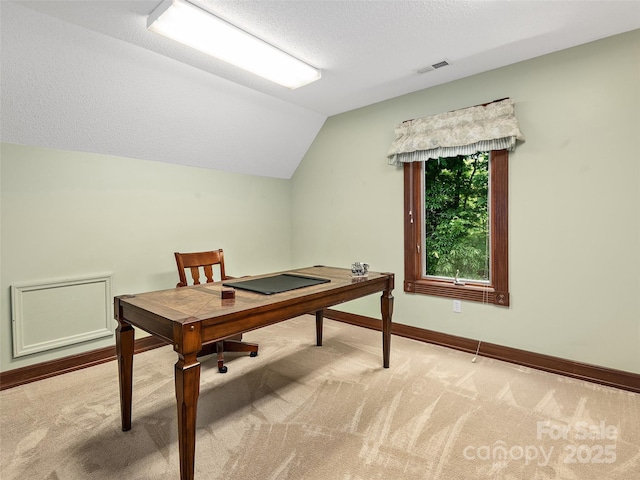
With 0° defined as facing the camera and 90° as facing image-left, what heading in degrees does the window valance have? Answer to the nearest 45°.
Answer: approximately 45°

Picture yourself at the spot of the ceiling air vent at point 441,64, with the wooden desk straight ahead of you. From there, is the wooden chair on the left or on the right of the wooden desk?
right

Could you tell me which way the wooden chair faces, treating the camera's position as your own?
facing the viewer and to the right of the viewer

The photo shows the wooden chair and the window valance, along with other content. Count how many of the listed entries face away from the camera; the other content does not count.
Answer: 0

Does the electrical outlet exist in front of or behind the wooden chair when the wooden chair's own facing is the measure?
in front

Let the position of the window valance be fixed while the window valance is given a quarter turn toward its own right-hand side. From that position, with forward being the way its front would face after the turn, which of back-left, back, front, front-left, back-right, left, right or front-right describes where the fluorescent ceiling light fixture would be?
left

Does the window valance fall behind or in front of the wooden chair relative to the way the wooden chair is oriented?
in front
